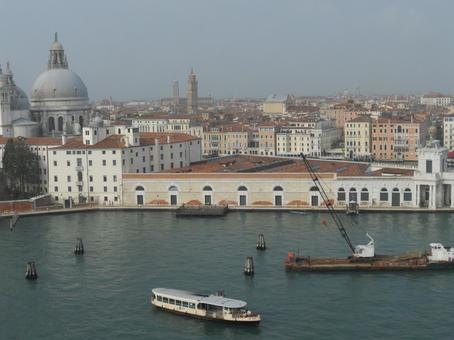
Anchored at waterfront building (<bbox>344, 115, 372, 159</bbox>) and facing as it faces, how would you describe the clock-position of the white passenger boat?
The white passenger boat is roughly at 12 o'clock from the waterfront building.

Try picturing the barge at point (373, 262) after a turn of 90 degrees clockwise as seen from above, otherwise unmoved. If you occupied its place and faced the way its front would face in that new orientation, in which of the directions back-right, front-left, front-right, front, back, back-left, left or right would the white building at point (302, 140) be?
front

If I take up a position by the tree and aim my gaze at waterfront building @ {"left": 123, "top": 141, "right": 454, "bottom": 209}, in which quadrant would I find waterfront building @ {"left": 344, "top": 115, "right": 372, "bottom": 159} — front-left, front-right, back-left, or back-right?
front-left

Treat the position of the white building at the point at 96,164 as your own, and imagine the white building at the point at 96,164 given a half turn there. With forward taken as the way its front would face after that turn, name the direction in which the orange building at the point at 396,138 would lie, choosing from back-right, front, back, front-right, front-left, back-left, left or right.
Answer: front-right

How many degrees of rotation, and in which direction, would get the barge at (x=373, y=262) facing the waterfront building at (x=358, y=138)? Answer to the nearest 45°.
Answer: approximately 90° to its right

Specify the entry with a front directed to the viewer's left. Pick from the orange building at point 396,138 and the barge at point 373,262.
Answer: the barge

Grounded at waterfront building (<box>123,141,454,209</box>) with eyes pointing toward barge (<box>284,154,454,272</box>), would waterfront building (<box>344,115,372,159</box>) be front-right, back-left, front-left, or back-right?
back-left

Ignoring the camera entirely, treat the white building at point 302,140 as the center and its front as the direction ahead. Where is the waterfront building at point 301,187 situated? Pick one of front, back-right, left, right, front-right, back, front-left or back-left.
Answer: front

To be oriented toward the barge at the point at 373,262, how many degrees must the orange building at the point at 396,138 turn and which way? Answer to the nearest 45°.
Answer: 0° — it already faces it

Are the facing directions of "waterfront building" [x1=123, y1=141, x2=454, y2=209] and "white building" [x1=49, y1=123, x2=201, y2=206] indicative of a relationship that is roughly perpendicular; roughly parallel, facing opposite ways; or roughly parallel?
roughly parallel

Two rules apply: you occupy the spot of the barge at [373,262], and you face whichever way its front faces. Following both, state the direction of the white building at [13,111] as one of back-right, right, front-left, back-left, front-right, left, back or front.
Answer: front-right

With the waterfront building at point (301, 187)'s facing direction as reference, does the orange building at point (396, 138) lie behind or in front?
behind

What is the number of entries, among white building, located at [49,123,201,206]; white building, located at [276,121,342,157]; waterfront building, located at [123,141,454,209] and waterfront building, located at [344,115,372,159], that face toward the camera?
4

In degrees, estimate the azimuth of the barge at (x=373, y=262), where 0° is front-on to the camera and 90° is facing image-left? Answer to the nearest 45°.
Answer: approximately 90°

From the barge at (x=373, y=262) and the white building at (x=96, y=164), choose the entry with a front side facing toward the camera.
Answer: the white building

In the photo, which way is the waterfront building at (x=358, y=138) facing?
toward the camera

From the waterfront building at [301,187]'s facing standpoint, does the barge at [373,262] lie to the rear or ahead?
ahead

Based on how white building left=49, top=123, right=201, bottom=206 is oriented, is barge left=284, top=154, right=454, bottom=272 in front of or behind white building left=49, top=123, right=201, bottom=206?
in front

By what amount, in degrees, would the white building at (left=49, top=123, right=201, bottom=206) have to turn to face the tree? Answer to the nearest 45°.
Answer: approximately 90° to its right

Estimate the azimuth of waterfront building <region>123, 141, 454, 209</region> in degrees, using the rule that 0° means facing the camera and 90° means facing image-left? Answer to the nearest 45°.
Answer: approximately 0°

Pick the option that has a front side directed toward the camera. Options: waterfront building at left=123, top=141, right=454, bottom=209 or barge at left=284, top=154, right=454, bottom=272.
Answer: the waterfront building
